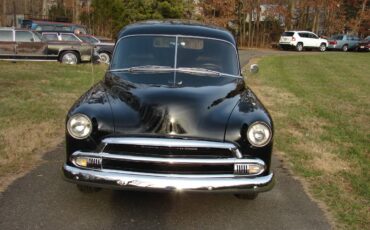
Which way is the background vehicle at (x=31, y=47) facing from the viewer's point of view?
to the viewer's right

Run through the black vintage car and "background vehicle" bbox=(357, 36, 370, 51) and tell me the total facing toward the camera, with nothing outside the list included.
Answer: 1

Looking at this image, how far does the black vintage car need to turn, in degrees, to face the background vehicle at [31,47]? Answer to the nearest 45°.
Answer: approximately 180°
